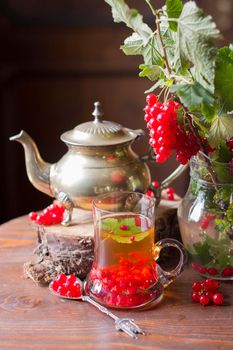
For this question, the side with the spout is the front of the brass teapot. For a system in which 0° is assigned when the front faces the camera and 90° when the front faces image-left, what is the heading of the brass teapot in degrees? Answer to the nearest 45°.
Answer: approximately 90°
